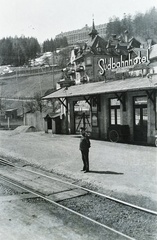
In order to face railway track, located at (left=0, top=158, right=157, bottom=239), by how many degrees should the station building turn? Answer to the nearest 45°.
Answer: approximately 45° to its left

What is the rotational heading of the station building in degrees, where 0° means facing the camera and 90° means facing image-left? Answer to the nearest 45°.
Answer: approximately 45°
